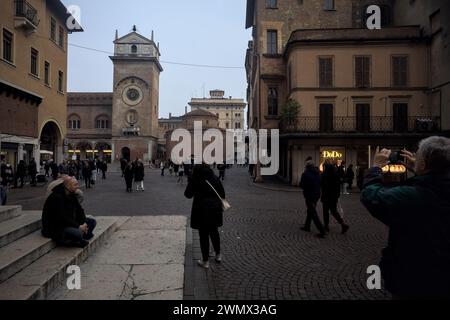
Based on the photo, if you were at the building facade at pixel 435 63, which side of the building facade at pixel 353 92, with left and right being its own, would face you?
left

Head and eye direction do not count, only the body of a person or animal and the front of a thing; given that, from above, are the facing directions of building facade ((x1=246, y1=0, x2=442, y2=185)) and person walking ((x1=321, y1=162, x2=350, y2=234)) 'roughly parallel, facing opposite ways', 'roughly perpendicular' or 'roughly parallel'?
roughly perpendicular

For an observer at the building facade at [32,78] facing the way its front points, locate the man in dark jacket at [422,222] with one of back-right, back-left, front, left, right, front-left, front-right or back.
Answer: front-right

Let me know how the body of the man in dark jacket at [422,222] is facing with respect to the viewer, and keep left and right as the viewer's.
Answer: facing away from the viewer and to the left of the viewer

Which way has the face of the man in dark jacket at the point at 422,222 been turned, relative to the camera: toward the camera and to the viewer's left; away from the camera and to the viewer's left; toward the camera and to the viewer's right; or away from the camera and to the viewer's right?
away from the camera and to the viewer's left

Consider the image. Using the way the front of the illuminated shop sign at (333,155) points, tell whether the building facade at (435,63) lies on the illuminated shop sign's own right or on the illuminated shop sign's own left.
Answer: on the illuminated shop sign's own left

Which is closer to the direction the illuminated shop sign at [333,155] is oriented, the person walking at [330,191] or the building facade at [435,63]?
the person walking
